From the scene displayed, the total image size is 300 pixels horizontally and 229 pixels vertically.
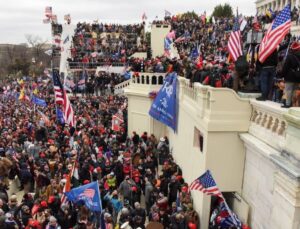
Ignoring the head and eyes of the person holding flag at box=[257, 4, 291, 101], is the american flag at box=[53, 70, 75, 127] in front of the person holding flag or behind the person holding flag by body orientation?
in front

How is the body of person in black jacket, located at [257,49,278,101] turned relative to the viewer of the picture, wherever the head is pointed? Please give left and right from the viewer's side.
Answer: facing to the left of the viewer

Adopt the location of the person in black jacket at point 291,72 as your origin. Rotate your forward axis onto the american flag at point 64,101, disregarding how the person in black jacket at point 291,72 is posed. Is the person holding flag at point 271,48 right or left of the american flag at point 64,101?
right
